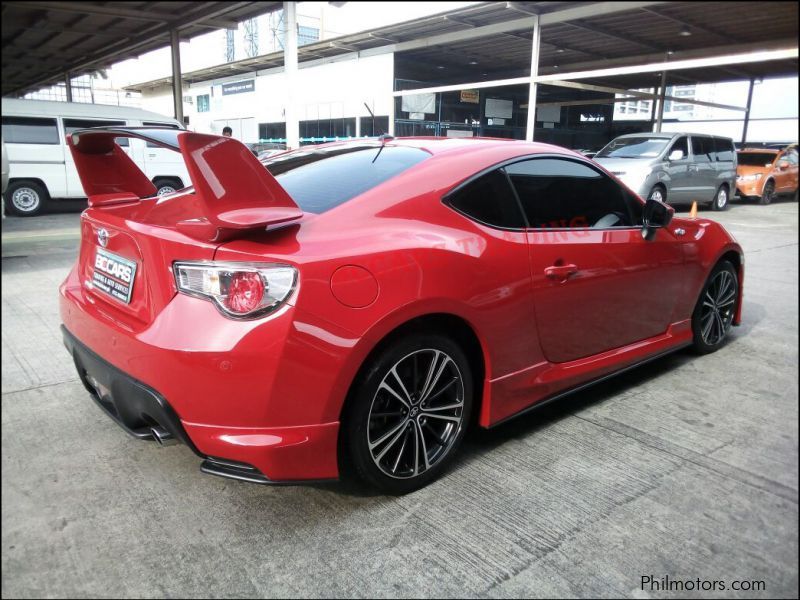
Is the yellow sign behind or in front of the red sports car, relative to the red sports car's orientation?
in front

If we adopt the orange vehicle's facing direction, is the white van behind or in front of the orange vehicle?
in front

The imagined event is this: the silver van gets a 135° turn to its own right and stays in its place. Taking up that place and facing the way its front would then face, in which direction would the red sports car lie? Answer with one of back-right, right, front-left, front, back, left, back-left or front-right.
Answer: back

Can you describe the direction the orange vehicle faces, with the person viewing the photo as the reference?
facing the viewer and to the left of the viewer

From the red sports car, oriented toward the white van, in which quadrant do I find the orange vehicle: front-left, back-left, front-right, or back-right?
front-right

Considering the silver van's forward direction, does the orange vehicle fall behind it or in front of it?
behind

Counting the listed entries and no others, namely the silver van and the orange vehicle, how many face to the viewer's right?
0

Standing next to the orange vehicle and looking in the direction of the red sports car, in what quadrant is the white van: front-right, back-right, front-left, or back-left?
front-right

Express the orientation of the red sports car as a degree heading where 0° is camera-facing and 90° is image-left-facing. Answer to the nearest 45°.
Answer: approximately 225°

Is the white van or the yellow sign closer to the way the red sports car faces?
the yellow sign

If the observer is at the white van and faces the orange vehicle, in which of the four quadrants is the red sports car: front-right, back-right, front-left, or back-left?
front-right

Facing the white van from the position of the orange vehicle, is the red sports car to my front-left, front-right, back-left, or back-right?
front-left
